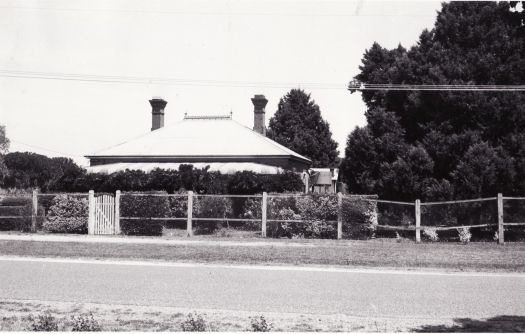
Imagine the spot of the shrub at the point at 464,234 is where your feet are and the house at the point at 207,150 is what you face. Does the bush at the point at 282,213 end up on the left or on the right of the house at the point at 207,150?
left

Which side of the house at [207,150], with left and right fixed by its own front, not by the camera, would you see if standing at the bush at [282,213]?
front

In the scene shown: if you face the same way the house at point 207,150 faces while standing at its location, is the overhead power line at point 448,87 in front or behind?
in front

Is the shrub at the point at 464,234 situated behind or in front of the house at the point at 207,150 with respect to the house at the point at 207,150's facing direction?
in front

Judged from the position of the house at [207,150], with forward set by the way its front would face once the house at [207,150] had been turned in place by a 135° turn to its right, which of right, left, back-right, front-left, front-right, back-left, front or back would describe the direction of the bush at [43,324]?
back-left

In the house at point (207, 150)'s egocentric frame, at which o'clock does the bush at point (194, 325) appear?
The bush is roughly at 12 o'clock from the house.

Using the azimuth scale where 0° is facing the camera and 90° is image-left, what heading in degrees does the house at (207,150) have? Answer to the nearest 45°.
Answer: approximately 0°

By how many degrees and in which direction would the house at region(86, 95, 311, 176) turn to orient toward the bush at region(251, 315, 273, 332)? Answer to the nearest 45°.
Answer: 0° — it already faces it

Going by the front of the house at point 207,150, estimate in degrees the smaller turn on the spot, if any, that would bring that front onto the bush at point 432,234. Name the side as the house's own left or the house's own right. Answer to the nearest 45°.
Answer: approximately 45° to the house's own left

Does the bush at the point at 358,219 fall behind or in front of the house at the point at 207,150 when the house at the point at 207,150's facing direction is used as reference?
in front

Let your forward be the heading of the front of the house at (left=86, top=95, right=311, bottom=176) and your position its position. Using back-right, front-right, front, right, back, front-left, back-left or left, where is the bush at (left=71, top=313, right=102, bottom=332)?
front

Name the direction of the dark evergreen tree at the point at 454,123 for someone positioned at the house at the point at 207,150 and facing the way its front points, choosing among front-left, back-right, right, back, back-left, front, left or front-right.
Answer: front-left

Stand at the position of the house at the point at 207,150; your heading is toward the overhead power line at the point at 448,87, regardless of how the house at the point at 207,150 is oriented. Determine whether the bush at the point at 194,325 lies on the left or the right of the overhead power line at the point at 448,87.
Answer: right
